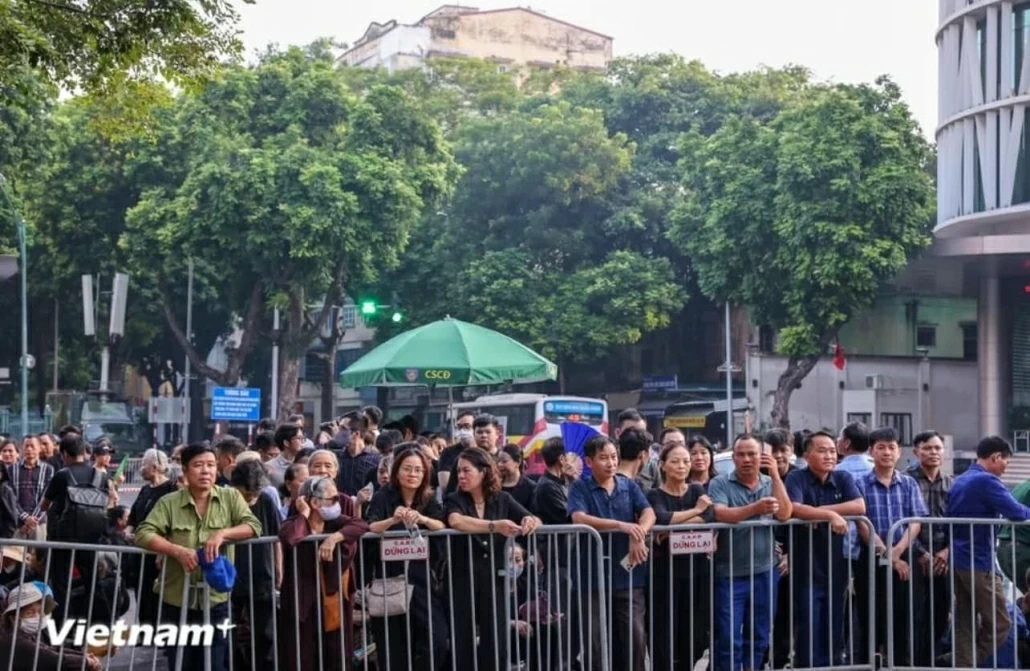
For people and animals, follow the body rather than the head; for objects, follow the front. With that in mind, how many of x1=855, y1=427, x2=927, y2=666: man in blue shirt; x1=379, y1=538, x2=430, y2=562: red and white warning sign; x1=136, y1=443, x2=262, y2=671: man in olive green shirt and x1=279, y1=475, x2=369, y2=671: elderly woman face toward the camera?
4

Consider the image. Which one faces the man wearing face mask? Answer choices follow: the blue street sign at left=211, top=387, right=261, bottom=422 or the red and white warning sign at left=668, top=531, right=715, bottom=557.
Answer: the blue street sign

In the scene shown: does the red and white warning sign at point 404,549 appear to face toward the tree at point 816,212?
no

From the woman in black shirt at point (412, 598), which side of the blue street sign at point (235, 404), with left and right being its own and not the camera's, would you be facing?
front

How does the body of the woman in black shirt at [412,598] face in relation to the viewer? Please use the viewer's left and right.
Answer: facing the viewer

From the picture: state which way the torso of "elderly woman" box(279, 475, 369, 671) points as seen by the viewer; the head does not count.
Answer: toward the camera

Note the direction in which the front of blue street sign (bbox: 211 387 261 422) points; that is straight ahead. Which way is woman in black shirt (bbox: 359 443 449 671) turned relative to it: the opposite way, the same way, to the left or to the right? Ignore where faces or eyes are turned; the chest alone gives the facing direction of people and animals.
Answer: the same way

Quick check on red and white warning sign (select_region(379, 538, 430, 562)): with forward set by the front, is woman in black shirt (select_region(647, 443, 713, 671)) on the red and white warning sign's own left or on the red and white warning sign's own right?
on the red and white warning sign's own left

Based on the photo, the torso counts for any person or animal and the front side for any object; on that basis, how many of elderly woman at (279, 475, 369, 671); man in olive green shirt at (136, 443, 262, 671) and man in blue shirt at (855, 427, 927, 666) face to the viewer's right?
0

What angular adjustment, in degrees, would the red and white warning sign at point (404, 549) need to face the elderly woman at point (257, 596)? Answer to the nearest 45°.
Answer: approximately 90° to its right

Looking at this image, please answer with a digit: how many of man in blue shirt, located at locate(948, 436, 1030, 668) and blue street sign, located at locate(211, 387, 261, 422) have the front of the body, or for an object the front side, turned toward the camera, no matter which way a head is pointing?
1

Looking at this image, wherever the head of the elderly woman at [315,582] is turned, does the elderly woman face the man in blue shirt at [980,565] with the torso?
no

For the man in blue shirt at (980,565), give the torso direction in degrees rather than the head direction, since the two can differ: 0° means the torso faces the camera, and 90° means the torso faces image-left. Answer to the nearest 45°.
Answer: approximately 270°

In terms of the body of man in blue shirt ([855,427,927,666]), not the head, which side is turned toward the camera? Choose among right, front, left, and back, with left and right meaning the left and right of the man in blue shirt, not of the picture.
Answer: front
